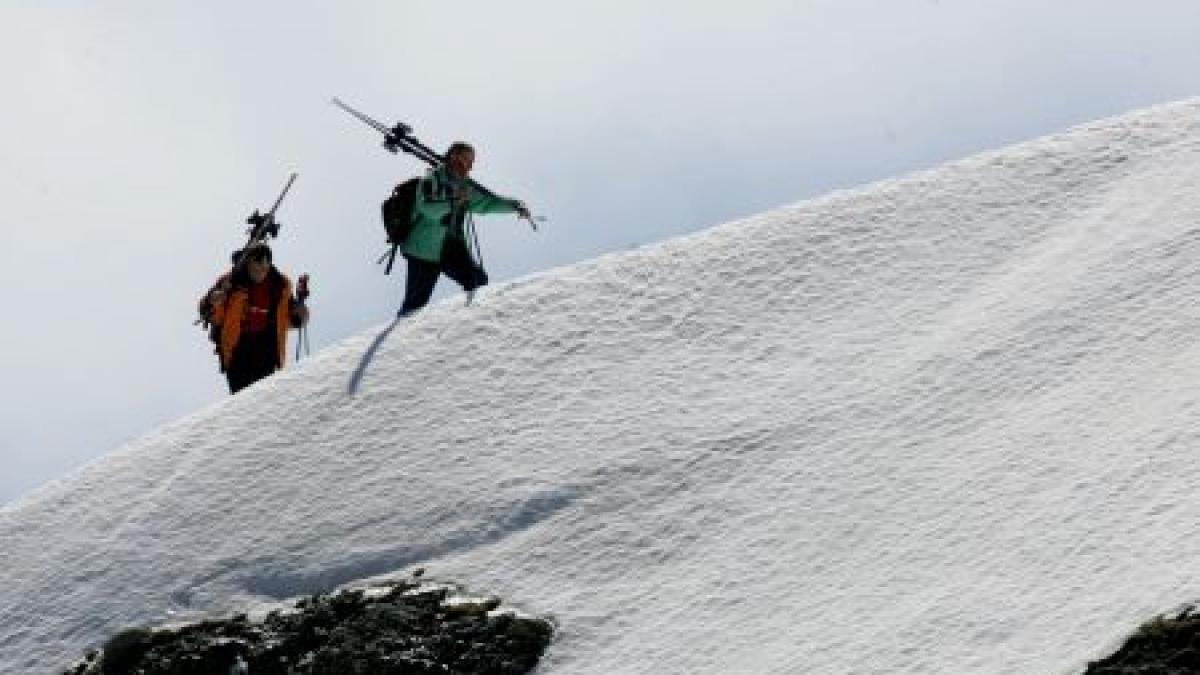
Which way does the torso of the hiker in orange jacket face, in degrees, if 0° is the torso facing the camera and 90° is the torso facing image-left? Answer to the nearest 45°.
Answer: approximately 0°

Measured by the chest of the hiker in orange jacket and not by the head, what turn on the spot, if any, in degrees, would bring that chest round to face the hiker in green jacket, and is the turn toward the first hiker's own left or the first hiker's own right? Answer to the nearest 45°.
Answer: approximately 90° to the first hiker's own left

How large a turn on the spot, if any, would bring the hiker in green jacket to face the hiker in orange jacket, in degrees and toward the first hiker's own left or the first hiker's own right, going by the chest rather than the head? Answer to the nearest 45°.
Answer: approximately 135° to the first hiker's own right
